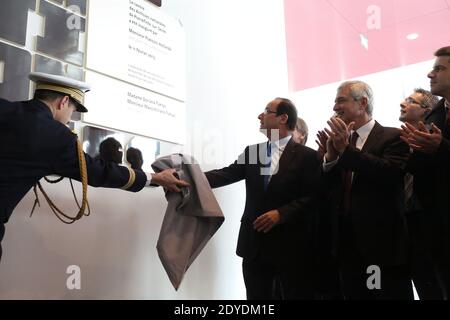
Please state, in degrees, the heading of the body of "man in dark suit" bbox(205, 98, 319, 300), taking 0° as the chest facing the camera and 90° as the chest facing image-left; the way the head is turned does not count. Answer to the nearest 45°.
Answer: approximately 45°

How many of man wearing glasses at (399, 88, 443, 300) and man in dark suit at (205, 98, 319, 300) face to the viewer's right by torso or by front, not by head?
0

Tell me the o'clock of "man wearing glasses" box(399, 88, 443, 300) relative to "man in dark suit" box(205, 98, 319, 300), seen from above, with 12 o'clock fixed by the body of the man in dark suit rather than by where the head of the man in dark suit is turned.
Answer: The man wearing glasses is roughly at 8 o'clock from the man in dark suit.

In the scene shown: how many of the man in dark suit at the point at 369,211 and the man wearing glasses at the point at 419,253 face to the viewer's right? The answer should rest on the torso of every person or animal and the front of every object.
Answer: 0

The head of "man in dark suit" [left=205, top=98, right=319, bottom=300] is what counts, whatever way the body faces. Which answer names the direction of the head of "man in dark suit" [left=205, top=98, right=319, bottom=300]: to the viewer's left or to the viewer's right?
to the viewer's left

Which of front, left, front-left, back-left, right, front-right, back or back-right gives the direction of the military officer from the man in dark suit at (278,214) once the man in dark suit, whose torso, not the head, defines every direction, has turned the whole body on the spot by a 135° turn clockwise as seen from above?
back-left

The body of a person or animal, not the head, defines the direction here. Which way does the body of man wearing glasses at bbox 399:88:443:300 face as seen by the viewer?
to the viewer's left

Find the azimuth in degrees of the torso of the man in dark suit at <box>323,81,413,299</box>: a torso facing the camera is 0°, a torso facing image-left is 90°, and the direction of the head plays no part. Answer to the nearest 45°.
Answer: approximately 45°

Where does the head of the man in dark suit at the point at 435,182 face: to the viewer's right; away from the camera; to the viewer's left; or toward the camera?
to the viewer's left

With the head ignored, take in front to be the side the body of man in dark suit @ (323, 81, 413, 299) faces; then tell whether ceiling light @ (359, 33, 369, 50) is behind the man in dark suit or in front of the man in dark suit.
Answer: behind
